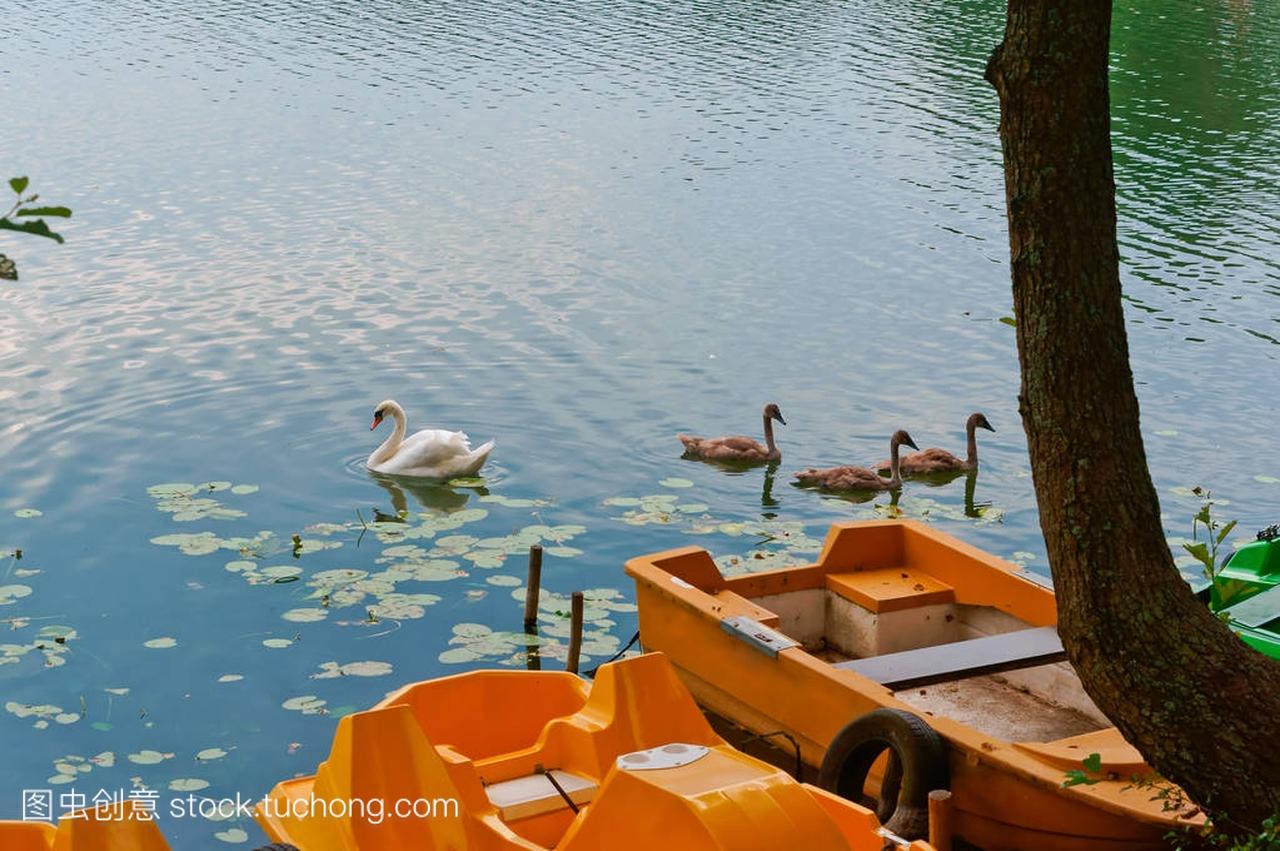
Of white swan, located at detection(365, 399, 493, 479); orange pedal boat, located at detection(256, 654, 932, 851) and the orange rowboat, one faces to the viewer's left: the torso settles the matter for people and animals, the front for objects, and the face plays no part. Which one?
the white swan

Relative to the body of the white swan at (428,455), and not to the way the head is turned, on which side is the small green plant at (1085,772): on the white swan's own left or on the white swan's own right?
on the white swan's own left

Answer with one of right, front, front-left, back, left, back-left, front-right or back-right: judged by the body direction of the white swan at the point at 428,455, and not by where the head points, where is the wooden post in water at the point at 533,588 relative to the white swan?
left

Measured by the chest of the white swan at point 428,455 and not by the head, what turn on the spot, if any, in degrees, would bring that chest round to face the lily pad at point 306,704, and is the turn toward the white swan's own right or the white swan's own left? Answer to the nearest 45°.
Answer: approximately 90° to the white swan's own left

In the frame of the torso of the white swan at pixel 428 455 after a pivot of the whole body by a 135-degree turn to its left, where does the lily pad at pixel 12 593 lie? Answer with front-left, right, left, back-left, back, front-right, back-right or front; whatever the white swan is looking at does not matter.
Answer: right

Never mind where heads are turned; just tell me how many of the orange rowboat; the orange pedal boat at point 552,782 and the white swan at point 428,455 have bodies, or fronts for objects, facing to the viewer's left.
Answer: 1

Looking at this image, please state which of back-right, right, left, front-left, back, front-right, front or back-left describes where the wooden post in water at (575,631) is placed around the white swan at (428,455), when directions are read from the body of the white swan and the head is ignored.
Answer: left

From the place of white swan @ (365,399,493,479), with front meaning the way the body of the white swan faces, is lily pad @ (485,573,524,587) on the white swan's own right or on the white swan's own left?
on the white swan's own left

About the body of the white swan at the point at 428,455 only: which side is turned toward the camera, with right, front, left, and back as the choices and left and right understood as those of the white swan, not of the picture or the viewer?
left

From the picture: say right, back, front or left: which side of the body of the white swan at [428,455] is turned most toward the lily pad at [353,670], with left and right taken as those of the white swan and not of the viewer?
left
